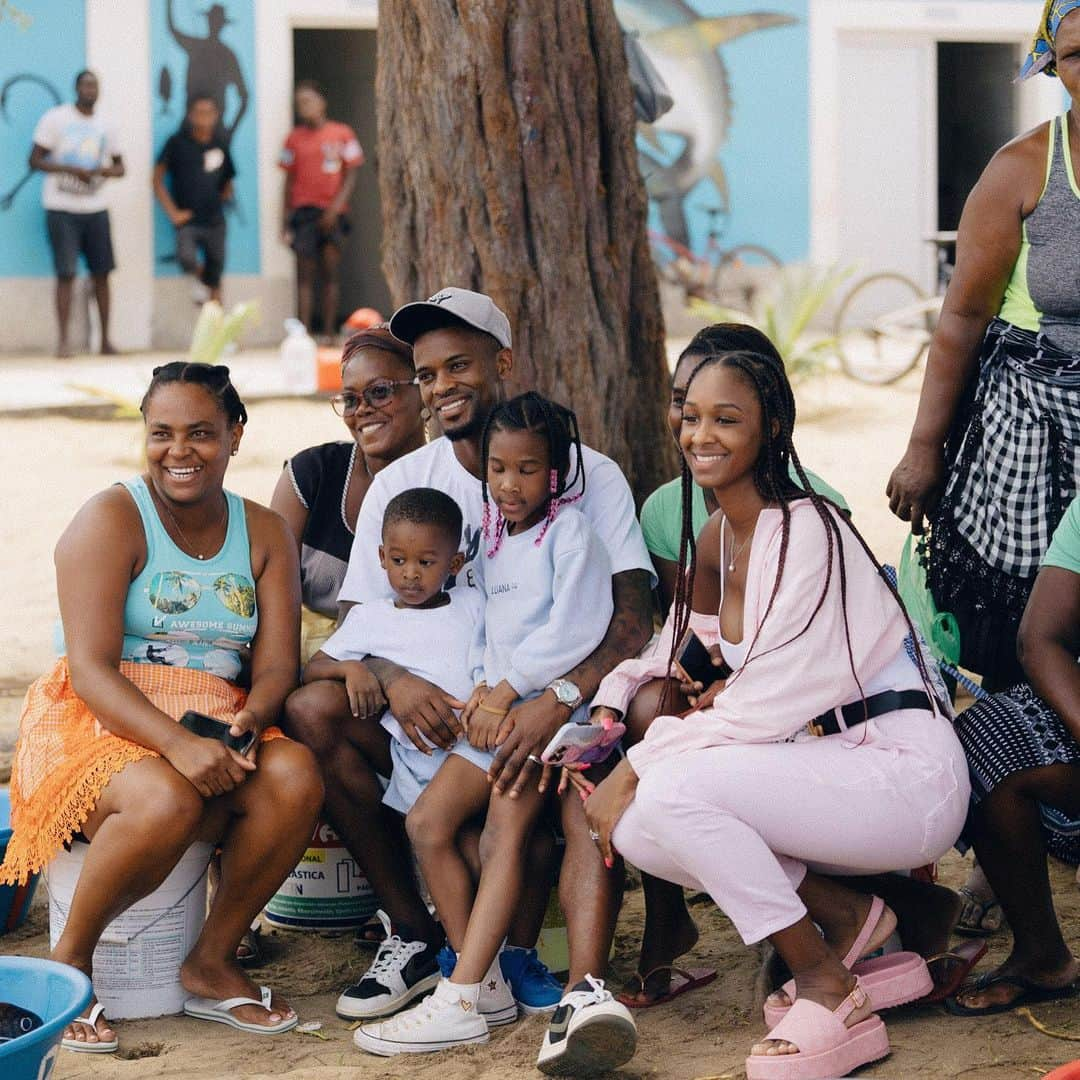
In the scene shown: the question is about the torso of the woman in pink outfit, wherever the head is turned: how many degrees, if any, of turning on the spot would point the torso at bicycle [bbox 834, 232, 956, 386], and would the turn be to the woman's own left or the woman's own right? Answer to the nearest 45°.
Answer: approximately 135° to the woman's own right

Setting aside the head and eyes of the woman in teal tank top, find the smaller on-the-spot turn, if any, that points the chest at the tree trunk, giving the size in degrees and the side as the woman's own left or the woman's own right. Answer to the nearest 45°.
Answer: approximately 90° to the woman's own left

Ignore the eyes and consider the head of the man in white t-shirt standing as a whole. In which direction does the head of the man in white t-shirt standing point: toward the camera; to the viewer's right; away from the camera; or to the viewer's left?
toward the camera

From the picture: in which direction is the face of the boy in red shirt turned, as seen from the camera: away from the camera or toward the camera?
toward the camera

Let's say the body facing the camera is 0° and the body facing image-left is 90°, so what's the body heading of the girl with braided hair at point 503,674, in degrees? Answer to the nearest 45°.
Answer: approximately 45°

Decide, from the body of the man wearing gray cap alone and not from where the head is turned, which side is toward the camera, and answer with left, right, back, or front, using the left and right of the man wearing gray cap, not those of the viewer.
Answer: front

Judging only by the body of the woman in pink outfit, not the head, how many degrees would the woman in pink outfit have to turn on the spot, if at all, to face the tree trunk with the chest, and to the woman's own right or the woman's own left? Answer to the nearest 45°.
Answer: approximately 135° to the woman's own right

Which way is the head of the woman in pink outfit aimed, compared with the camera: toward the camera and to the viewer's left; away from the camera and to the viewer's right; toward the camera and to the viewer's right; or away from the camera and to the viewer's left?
toward the camera and to the viewer's left
